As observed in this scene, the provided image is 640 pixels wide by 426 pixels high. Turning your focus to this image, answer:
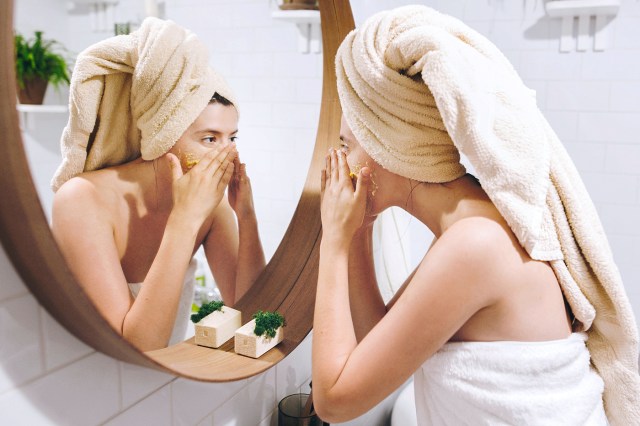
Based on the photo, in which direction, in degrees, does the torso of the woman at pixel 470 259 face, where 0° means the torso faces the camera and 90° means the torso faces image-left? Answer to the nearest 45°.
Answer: approximately 135°

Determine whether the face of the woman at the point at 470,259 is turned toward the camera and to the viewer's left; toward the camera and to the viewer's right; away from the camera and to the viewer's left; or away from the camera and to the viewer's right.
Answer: away from the camera and to the viewer's left

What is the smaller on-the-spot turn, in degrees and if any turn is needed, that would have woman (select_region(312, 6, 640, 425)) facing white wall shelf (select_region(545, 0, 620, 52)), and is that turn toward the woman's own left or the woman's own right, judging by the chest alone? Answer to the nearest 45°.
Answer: approximately 45° to the woman's own right

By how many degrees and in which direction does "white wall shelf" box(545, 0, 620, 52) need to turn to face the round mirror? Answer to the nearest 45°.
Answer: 0° — it already faces it

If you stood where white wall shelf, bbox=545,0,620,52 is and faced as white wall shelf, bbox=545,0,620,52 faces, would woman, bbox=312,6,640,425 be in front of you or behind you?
in front

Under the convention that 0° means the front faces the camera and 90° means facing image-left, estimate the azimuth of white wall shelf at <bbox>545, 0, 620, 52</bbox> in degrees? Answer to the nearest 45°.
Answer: approximately 0°
